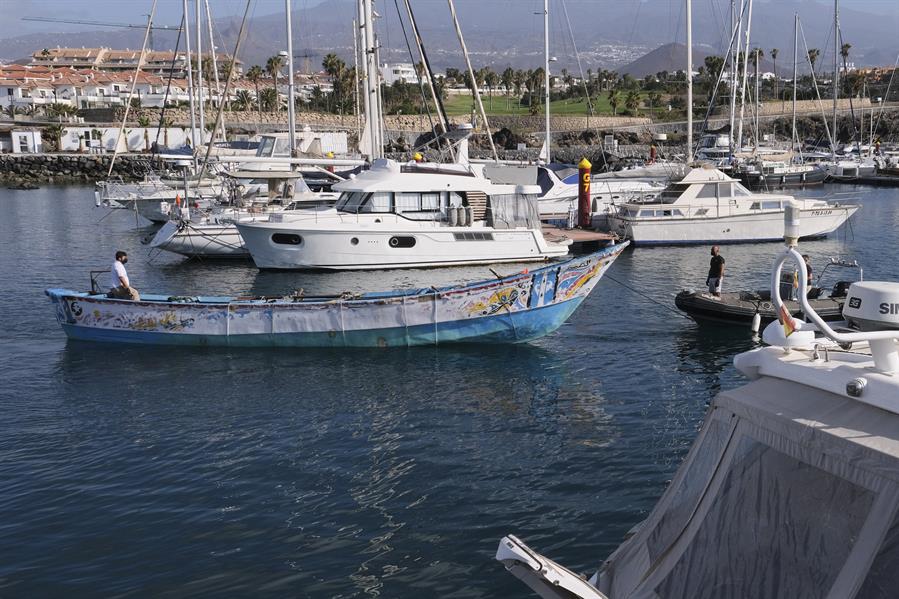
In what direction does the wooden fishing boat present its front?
to the viewer's right

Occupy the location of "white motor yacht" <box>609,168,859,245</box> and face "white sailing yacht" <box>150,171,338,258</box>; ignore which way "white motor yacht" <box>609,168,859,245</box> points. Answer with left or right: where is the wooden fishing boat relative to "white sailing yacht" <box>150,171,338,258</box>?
left

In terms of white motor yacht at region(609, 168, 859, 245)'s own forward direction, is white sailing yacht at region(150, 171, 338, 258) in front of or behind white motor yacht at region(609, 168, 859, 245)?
behind

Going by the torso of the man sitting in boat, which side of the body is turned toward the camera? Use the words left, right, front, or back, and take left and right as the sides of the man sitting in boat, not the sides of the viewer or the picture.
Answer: right

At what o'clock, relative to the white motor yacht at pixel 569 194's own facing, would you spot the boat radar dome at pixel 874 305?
The boat radar dome is roughly at 3 o'clock from the white motor yacht.

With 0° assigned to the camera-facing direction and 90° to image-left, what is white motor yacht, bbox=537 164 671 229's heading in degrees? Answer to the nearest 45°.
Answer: approximately 270°

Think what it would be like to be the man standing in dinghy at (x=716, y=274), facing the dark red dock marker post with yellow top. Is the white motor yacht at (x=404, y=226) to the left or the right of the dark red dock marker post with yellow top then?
left

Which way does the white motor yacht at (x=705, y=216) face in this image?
to the viewer's right

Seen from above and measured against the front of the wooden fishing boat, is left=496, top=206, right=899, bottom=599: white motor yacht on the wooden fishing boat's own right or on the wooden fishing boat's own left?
on the wooden fishing boat's own right

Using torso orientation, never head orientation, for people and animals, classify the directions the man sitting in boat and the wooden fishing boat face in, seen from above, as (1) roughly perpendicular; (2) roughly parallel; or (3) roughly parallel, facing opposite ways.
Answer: roughly parallel
